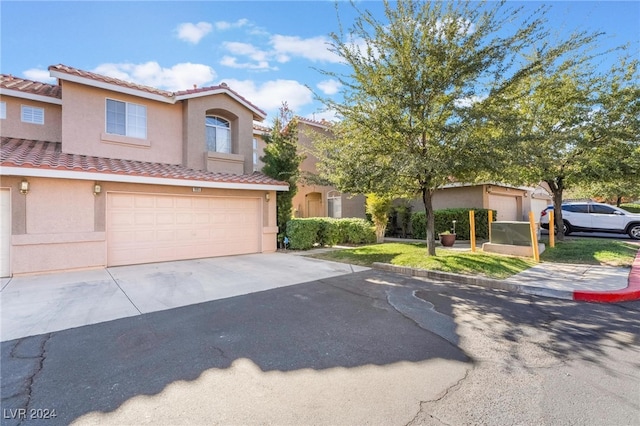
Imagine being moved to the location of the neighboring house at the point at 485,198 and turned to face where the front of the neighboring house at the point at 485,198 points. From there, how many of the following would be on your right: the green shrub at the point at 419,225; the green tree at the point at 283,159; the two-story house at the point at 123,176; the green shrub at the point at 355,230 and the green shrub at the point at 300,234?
5

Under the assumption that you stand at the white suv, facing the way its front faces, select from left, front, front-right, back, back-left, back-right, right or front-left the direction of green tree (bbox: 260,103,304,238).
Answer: back-right

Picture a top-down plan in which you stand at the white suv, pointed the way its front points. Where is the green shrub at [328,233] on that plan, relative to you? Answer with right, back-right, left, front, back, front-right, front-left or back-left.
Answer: back-right

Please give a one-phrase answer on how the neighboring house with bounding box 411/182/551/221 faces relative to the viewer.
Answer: facing the viewer and to the right of the viewer

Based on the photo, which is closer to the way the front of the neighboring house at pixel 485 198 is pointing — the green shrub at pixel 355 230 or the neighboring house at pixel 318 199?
the green shrub

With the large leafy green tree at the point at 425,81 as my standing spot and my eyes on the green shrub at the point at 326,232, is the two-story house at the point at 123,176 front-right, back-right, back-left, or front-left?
front-left

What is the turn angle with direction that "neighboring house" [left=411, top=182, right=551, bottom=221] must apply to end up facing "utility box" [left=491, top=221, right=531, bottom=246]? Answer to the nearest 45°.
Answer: approximately 45° to its right

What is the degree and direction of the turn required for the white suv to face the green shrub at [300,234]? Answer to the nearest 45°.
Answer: approximately 135° to its right

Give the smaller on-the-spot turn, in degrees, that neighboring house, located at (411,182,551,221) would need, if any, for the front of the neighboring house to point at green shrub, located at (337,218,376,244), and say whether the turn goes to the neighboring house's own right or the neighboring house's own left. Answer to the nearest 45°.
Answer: approximately 90° to the neighboring house's own right

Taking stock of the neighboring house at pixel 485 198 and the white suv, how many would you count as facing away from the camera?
0

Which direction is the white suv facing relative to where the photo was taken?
to the viewer's right

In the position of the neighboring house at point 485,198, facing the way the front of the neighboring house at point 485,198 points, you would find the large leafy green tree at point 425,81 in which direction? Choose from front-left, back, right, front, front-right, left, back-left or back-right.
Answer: front-right

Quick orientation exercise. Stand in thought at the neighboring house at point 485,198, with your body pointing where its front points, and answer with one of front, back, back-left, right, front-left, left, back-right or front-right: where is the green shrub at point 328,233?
right

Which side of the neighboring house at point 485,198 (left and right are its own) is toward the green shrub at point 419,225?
right

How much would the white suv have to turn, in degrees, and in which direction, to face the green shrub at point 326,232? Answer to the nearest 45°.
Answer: approximately 135° to its right

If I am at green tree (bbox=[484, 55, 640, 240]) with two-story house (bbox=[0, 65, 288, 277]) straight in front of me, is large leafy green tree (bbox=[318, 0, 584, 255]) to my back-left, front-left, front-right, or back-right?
front-left
